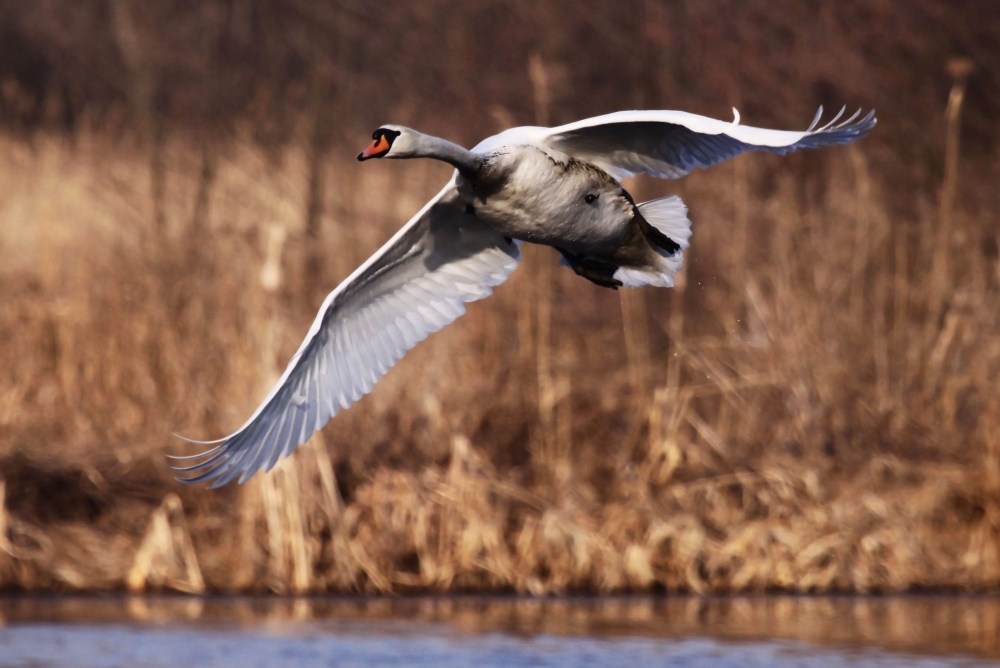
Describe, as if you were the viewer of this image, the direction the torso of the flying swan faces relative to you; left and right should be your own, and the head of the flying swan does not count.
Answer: facing the viewer and to the left of the viewer
